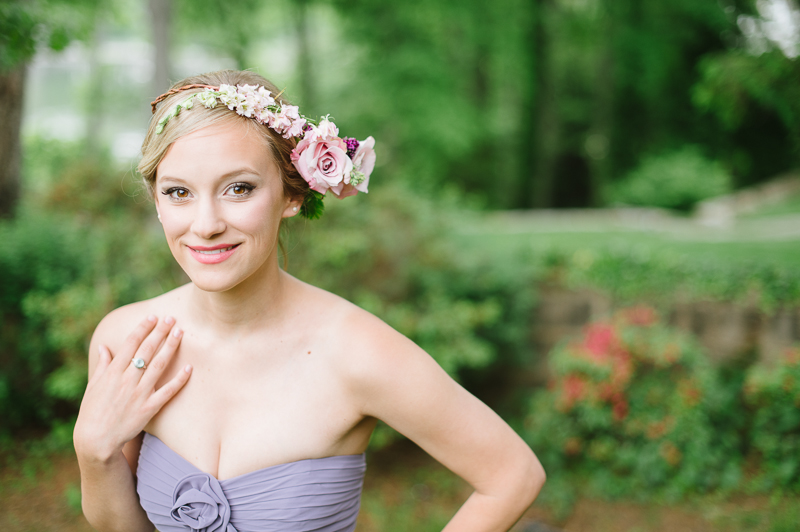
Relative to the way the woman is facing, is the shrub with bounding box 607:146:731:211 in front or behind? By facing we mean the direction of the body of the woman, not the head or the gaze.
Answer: behind

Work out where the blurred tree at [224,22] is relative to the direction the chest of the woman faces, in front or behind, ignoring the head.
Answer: behind

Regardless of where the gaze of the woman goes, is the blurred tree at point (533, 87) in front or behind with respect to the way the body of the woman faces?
behind

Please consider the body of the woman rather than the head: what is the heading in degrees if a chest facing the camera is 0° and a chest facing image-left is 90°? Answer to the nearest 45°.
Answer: approximately 0°
